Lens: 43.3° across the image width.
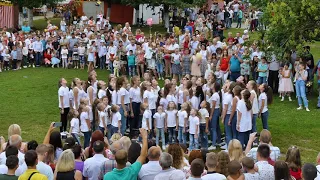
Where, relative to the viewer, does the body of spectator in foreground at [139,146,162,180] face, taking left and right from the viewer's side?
facing away from the viewer

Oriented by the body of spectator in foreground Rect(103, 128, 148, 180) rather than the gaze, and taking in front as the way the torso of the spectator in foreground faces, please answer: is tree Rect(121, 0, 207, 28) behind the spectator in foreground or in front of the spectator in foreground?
in front

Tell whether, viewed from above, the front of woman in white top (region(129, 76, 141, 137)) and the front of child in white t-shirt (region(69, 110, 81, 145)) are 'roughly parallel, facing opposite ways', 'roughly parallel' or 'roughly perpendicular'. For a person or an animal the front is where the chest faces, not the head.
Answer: roughly parallel

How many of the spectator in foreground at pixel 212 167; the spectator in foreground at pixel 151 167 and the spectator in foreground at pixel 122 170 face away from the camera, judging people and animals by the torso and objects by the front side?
3

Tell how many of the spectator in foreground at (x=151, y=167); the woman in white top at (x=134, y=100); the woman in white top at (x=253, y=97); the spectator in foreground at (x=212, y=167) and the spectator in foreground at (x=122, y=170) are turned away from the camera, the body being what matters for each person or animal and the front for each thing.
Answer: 3

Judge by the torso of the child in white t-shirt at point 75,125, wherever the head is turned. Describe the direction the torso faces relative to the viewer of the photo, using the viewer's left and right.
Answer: facing the viewer and to the right of the viewer

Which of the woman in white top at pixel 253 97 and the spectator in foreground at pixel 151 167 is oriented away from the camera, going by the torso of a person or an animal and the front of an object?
the spectator in foreground

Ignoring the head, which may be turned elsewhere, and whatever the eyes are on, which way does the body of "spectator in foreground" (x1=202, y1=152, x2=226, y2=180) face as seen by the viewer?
away from the camera

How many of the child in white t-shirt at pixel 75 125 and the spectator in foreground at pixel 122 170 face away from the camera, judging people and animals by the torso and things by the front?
1

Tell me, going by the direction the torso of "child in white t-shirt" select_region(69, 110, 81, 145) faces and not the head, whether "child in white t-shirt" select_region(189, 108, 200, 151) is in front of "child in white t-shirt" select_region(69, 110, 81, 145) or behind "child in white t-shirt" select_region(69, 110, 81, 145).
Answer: in front

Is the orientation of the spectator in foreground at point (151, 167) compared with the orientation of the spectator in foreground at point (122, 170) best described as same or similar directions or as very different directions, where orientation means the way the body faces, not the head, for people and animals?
same or similar directions

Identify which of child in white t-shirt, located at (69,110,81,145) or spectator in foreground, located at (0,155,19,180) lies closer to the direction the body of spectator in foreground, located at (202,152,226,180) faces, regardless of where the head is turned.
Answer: the child in white t-shirt

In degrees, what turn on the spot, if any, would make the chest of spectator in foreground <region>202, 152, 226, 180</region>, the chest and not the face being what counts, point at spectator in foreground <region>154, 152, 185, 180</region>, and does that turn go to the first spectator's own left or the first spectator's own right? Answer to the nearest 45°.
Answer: approximately 90° to the first spectator's own left

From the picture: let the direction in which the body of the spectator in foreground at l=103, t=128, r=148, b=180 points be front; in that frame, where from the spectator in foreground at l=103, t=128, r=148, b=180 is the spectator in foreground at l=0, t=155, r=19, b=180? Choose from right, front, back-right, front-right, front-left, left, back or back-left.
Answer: left

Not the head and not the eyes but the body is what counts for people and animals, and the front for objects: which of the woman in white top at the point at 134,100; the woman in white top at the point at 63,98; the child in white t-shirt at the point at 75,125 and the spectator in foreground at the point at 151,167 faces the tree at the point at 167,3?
the spectator in foreground
